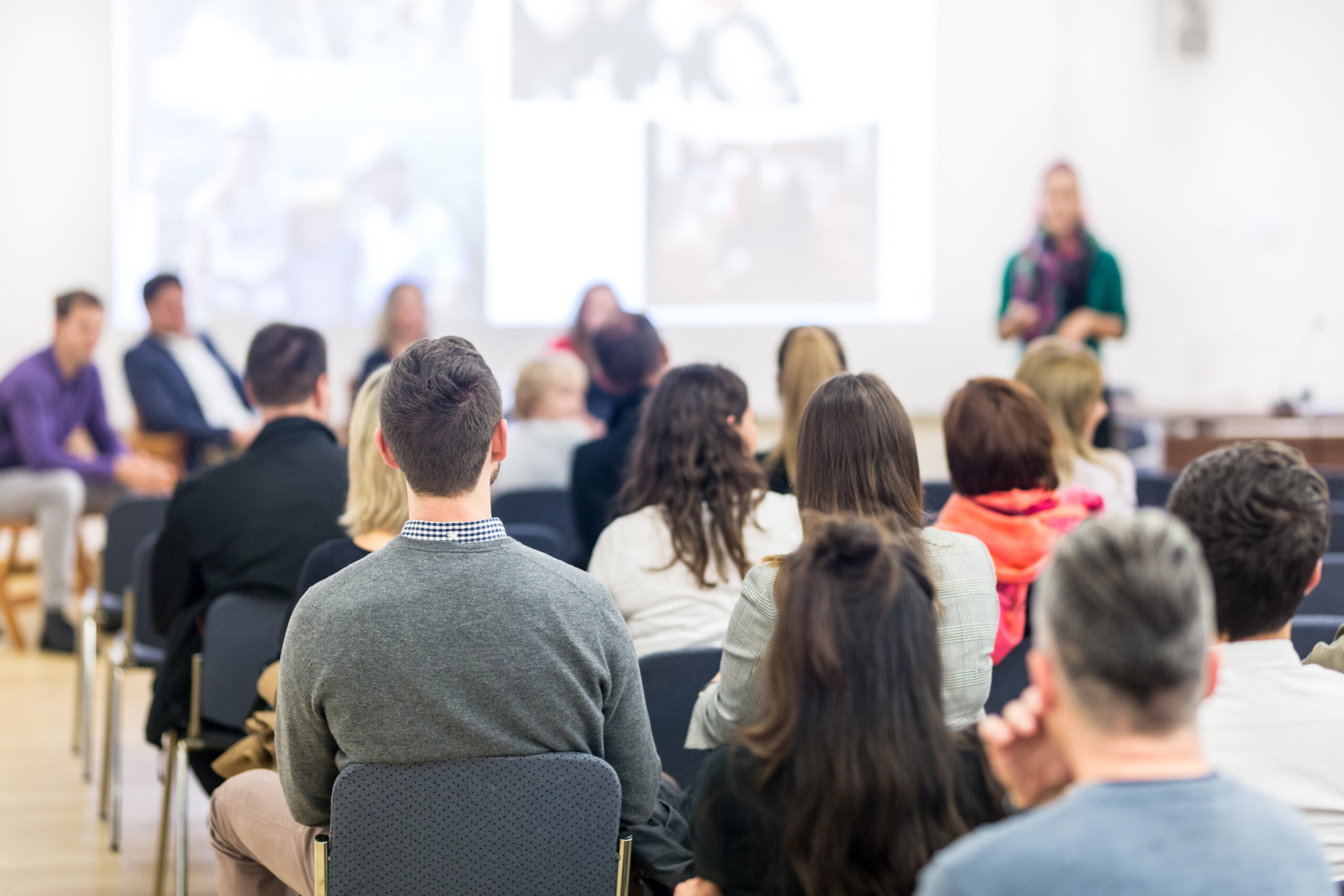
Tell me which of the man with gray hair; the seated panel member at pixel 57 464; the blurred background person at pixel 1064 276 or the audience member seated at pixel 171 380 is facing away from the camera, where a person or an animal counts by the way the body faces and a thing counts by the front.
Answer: the man with gray hair

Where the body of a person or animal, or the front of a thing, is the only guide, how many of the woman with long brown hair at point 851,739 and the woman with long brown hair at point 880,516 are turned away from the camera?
2

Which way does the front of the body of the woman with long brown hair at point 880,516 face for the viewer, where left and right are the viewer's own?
facing away from the viewer

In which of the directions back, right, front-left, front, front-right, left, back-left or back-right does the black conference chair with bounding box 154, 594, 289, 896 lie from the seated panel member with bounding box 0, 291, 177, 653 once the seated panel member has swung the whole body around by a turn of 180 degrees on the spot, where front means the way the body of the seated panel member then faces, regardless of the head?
back-left

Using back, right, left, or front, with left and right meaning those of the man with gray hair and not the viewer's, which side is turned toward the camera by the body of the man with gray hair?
back

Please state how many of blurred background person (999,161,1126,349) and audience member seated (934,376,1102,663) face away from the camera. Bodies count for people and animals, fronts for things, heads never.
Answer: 1

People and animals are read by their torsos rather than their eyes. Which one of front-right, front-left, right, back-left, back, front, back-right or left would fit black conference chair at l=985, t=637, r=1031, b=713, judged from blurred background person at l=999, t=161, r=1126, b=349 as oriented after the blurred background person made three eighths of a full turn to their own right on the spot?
back-left

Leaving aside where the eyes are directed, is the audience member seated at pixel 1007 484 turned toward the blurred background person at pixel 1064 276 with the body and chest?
yes

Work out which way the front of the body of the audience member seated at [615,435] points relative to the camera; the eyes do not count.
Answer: away from the camera

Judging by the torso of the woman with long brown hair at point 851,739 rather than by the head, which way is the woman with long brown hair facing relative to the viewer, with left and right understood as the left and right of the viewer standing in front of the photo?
facing away from the viewer

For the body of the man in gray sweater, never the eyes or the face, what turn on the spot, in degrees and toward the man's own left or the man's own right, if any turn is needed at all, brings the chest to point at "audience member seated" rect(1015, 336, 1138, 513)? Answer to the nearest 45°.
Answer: approximately 45° to the man's own right

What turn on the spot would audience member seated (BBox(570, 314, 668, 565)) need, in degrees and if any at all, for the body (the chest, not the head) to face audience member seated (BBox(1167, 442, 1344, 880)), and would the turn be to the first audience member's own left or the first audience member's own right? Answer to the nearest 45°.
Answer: approximately 180°

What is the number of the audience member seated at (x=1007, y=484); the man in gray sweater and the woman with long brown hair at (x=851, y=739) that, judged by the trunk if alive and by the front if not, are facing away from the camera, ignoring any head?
3

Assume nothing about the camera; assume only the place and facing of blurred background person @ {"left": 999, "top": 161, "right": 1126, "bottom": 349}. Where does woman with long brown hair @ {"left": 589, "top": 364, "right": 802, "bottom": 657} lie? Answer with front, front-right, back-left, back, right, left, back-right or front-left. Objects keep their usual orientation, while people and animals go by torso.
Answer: front

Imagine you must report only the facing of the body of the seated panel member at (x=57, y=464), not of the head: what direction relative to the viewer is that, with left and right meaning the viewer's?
facing the viewer and to the right of the viewer

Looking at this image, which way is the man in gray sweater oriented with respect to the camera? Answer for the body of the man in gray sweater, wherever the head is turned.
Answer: away from the camera

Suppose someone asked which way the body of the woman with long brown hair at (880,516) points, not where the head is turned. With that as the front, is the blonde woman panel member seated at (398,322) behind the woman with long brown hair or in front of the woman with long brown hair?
in front

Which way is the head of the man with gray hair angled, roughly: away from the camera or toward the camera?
away from the camera
